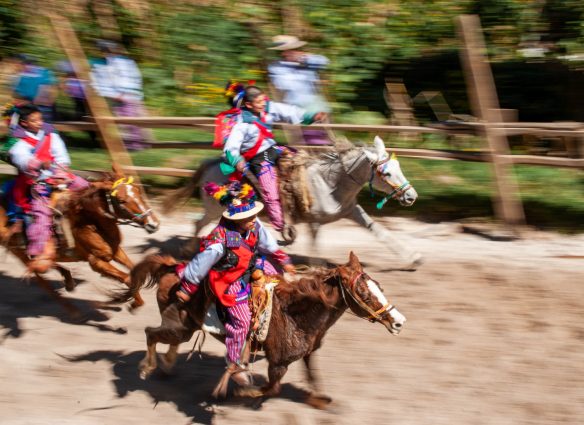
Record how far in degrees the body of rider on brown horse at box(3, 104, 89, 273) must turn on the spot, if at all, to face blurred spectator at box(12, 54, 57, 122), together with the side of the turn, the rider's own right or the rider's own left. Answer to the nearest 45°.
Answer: approximately 135° to the rider's own left

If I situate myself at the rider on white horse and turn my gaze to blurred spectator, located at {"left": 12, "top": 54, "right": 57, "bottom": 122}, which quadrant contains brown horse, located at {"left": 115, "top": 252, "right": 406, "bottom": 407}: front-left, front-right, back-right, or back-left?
back-left

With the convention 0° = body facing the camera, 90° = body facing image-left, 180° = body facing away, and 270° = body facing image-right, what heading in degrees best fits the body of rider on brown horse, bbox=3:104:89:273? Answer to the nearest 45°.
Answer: approximately 315°

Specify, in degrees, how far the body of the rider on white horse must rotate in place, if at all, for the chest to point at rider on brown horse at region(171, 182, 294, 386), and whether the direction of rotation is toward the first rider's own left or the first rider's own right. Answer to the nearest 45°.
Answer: approximately 45° to the first rider's own right

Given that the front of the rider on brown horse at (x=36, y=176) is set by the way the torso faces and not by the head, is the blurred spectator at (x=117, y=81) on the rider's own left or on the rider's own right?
on the rider's own left

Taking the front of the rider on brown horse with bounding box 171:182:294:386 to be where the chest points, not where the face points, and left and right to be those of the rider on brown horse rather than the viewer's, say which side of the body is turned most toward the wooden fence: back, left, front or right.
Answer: left

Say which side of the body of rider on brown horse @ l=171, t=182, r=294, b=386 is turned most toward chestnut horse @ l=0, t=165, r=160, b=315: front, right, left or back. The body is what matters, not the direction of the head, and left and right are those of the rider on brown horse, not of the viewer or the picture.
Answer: back

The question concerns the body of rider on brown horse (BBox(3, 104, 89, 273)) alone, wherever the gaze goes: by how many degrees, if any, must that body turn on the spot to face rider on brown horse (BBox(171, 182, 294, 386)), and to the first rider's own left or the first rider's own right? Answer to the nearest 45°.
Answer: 0° — they already face them

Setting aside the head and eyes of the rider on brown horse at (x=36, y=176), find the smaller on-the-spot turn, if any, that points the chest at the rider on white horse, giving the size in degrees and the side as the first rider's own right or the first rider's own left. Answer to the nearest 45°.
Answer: approximately 45° to the first rider's own left

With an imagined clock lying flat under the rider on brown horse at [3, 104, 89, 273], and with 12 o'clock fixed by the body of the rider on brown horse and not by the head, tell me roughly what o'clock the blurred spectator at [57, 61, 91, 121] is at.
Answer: The blurred spectator is roughly at 8 o'clock from the rider on brown horse.

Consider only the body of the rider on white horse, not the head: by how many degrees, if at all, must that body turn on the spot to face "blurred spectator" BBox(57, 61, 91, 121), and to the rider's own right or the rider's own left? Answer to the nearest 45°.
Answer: approximately 180°
